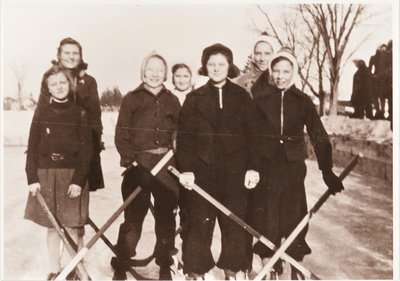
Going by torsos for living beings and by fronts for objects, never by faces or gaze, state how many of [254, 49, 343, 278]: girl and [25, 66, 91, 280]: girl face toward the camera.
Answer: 2

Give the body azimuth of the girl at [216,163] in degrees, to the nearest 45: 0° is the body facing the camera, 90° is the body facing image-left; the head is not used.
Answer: approximately 0°

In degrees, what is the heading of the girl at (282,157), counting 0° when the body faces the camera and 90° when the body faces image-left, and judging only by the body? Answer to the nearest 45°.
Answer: approximately 0°

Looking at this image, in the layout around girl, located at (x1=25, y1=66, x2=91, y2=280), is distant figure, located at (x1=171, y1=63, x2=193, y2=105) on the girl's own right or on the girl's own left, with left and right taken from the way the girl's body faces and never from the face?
on the girl's own left
